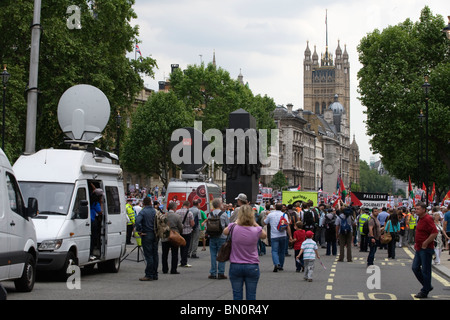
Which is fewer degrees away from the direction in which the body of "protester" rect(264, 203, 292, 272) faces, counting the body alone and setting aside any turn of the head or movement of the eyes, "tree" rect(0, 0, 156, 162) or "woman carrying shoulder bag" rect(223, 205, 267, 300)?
the tree

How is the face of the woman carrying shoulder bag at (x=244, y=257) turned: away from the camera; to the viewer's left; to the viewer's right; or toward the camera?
away from the camera

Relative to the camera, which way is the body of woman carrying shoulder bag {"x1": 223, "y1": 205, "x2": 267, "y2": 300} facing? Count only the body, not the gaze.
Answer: away from the camera

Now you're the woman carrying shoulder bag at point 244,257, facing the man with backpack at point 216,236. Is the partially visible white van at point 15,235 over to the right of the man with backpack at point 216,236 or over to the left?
left

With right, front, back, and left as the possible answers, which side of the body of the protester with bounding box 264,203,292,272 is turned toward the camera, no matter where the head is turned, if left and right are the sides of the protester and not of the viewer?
back
